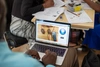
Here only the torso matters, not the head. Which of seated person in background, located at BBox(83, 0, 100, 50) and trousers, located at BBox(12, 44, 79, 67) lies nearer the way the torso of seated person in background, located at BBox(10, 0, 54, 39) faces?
the seated person in background

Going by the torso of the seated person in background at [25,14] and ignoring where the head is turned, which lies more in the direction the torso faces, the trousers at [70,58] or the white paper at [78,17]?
the white paper

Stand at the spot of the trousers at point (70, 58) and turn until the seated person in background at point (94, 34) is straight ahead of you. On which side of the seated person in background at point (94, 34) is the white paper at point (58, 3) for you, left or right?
left

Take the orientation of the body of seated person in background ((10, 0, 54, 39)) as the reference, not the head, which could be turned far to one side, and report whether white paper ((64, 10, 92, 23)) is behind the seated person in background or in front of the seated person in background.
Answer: in front

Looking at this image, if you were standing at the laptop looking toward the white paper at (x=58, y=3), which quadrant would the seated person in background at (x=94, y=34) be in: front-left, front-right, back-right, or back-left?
front-right

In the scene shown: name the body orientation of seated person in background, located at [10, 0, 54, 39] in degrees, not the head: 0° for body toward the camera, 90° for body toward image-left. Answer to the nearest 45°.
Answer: approximately 270°

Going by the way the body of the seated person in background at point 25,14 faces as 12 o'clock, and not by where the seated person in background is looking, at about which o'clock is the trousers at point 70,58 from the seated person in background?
The trousers is roughly at 2 o'clock from the seated person in background.

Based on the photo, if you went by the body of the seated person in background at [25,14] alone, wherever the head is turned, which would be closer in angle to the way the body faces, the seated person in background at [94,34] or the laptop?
the seated person in background

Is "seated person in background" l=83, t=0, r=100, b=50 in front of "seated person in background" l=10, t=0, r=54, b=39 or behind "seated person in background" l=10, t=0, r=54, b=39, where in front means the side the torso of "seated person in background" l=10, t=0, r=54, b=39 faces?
in front

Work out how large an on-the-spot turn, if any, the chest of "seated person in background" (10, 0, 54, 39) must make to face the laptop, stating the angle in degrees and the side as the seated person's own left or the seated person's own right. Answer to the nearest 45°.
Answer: approximately 45° to the seated person's own right
